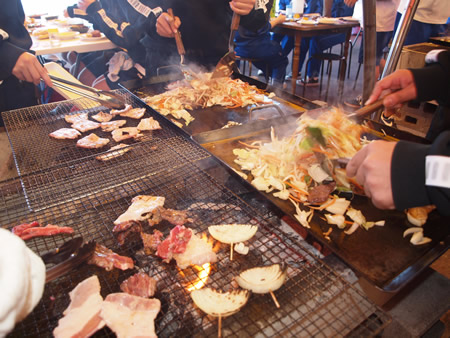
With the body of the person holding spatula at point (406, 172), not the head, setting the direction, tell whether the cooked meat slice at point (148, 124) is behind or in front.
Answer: in front

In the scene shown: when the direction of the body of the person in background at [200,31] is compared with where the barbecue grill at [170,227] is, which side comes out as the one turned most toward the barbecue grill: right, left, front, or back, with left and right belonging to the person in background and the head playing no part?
front

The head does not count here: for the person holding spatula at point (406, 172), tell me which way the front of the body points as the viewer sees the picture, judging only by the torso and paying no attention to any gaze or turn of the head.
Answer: to the viewer's left

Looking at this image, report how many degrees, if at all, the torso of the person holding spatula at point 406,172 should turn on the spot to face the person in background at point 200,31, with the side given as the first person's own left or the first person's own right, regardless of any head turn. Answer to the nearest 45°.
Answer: approximately 45° to the first person's own right

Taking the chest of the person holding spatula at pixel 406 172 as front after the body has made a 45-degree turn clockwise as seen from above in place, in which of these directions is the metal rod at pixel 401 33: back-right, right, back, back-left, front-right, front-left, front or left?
front-right

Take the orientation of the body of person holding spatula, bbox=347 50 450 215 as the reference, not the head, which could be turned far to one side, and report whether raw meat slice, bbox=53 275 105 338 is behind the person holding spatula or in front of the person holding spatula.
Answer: in front

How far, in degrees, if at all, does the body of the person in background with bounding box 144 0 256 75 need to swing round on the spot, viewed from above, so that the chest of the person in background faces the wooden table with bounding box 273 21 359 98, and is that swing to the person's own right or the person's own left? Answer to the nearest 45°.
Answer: approximately 135° to the person's own left

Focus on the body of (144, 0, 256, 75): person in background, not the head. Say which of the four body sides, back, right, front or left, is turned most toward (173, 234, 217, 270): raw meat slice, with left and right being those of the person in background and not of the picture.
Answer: front

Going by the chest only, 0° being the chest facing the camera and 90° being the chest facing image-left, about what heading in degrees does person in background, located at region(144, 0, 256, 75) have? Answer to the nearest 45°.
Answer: approximately 0°

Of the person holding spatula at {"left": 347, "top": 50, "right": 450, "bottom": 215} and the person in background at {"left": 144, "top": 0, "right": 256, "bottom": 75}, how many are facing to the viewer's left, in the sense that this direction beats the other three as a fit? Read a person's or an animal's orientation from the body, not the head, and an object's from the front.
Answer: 1
